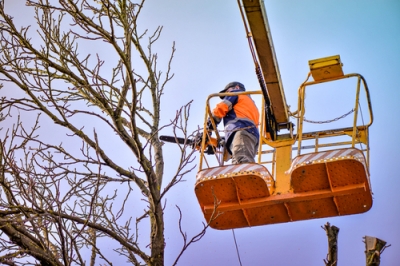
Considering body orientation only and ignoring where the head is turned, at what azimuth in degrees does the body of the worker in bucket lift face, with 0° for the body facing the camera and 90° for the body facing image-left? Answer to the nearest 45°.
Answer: approximately 90°
